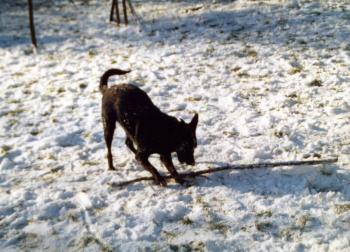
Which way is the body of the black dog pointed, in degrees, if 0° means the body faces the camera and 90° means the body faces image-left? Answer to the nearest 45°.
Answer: approximately 315°
